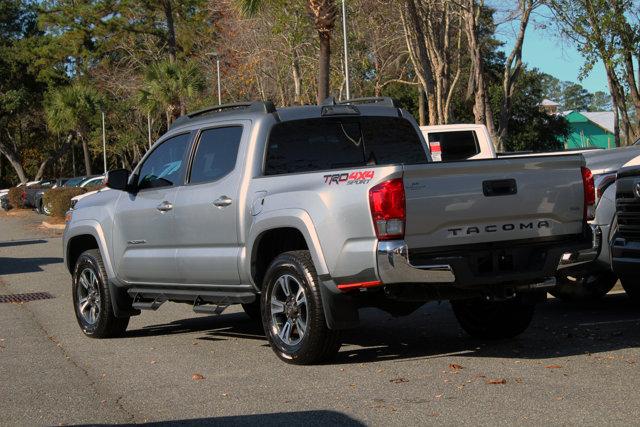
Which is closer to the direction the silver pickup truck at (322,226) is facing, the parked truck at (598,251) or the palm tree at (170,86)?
the palm tree

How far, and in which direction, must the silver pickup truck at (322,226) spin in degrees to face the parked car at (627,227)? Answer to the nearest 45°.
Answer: approximately 135° to its right

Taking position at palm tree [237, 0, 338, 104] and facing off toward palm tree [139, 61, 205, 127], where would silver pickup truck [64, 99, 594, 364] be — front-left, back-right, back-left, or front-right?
back-left

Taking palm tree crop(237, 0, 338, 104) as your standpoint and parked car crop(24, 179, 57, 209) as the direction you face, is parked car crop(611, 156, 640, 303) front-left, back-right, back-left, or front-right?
back-left

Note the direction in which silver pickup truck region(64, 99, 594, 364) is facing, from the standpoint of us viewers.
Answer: facing away from the viewer and to the left of the viewer

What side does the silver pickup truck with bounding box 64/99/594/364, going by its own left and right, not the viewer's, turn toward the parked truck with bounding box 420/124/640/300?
right

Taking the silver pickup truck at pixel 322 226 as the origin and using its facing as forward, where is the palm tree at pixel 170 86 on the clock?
The palm tree is roughly at 1 o'clock from the silver pickup truck.

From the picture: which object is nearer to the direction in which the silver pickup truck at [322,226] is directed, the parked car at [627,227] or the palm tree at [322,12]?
the palm tree
